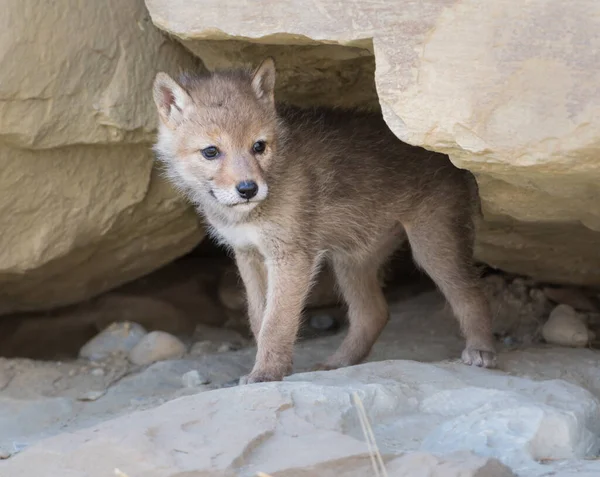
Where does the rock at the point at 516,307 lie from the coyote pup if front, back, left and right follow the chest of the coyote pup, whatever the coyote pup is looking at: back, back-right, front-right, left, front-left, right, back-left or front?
back

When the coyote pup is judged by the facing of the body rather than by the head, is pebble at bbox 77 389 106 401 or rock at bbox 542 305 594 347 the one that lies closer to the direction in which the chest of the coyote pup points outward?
the pebble

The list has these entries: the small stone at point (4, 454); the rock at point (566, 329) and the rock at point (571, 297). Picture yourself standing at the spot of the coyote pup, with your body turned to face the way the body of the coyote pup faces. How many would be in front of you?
1

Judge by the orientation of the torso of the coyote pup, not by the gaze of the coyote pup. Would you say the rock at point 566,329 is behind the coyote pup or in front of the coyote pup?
behind

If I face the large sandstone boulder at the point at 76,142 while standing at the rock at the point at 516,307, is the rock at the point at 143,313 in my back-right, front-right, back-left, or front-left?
front-right

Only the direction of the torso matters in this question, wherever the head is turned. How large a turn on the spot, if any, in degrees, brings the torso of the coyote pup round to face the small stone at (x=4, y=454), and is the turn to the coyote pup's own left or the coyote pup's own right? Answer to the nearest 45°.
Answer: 0° — it already faces it

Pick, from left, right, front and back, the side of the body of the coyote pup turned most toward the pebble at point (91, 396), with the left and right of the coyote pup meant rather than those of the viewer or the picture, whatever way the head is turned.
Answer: front

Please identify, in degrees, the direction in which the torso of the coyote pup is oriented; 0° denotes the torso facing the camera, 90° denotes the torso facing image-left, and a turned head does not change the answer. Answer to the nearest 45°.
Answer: approximately 45°

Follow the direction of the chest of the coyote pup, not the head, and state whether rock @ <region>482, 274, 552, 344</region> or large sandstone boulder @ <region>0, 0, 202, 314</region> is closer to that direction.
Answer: the large sandstone boulder

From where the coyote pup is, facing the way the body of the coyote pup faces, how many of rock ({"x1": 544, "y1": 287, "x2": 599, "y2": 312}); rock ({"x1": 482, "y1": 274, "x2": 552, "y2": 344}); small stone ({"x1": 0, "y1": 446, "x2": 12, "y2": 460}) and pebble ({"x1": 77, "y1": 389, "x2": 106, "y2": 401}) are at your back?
2

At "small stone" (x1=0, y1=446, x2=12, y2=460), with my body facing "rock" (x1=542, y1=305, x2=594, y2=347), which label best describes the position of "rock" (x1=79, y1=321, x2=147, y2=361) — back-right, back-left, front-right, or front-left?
front-left

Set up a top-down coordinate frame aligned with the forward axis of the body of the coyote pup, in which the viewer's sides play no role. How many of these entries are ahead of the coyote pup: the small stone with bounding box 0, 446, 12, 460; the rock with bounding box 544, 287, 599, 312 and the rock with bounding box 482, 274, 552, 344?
1

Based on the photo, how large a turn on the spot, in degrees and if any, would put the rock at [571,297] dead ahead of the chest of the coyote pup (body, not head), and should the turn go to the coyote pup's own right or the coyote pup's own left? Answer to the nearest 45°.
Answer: approximately 180°

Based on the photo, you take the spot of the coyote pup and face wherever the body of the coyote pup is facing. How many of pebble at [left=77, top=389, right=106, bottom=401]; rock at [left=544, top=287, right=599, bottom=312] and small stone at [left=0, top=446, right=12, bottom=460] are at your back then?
1

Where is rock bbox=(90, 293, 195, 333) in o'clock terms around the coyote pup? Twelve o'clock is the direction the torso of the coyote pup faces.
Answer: The rock is roughly at 3 o'clock from the coyote pup.
